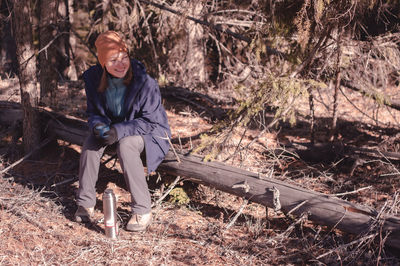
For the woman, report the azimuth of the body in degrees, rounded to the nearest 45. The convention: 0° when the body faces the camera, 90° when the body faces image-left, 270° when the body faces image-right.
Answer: approximately 45°

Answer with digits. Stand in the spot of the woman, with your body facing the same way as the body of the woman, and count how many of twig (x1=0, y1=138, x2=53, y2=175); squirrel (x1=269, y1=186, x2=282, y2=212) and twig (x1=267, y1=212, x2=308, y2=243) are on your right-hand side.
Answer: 1

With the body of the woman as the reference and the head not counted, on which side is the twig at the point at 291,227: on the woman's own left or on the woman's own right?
on the woman's own left

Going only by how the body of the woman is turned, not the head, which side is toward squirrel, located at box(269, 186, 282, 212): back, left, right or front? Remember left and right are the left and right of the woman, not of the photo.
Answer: left

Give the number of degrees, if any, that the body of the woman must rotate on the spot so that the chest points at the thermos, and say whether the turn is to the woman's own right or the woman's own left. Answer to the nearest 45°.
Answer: approximately 45° to the woman's own left

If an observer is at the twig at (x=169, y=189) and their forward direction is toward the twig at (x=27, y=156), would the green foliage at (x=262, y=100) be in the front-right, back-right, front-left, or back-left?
back-right

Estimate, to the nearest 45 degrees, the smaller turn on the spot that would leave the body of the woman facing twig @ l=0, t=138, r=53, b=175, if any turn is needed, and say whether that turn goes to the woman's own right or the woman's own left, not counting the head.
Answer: approximately 90° to the woman's own right
